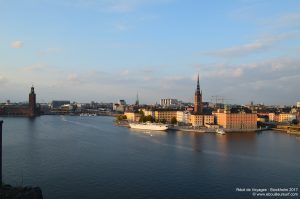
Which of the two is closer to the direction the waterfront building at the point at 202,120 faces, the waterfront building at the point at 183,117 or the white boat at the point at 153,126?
the white boat

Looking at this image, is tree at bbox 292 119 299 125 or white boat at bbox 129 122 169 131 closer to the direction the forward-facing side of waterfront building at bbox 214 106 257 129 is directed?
the white boat

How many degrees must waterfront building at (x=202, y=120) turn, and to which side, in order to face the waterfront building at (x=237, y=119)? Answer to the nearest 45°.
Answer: approximately 45° to its left

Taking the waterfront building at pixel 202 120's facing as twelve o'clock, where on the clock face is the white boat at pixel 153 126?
The white boat is roughly at 2 o'clock from the waterfront building.

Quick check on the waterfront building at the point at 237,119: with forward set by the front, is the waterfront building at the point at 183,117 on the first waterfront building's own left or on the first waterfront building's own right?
on the first waterfront building's own right

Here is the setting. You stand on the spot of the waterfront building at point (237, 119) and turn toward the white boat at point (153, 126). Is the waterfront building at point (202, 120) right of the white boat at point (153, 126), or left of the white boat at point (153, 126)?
right

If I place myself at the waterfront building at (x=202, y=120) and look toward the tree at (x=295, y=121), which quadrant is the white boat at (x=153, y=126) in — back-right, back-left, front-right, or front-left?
back-right

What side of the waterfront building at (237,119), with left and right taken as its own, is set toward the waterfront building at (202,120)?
right

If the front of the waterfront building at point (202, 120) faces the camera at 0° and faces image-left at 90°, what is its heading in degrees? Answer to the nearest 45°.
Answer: approximately 0°

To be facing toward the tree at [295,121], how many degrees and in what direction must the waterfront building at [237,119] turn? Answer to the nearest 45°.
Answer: approximately 135° to its left

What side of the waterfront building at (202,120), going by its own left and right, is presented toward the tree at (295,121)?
left

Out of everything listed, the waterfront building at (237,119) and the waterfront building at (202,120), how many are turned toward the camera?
2
